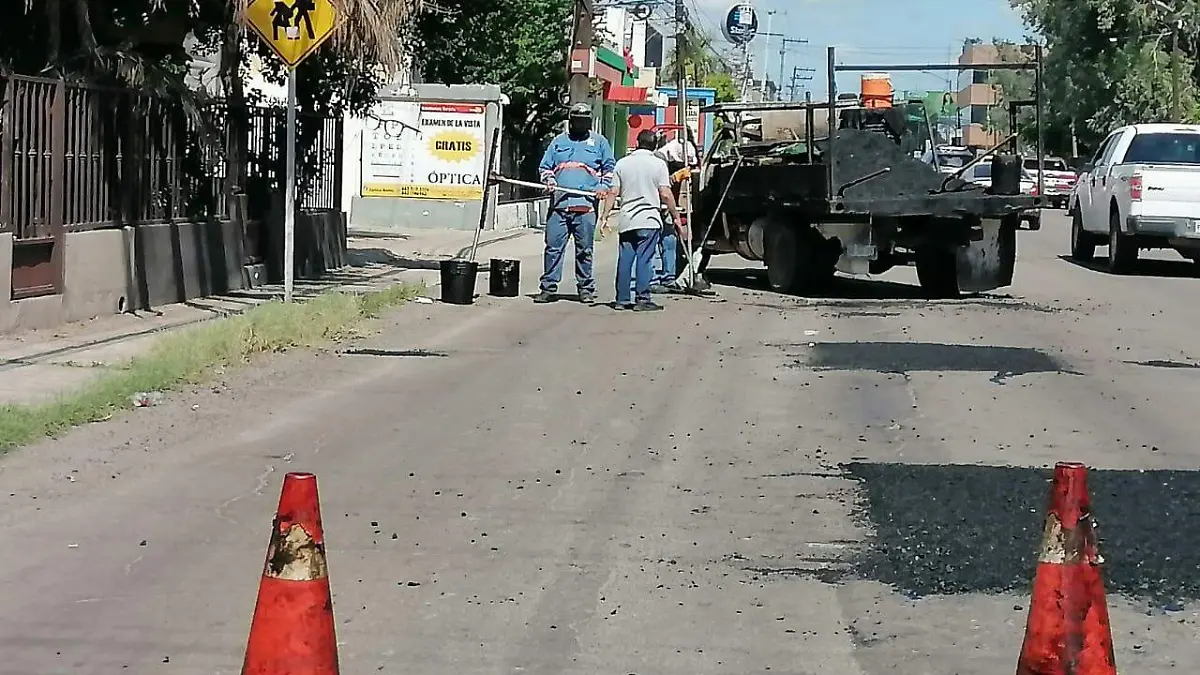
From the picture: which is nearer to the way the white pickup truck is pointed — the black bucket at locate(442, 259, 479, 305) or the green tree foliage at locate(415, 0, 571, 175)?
the green tree foliage

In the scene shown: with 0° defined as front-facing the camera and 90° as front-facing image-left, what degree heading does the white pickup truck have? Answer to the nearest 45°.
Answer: approximately 135°

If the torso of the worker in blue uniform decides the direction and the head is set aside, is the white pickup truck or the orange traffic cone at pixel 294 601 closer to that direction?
the orange traffic cone

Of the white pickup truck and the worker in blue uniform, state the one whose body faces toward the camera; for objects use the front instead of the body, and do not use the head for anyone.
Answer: the worker in blue uniform

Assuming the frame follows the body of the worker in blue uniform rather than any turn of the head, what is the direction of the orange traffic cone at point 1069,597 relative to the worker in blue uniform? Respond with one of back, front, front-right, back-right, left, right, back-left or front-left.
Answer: front

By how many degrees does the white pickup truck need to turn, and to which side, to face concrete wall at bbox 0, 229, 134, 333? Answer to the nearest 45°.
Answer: approximately 90° to its left

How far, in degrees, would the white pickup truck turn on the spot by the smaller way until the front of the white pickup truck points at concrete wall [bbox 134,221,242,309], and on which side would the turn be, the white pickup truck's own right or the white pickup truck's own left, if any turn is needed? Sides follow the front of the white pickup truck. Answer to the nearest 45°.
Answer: approximately 90° to the white pickup truck's own left

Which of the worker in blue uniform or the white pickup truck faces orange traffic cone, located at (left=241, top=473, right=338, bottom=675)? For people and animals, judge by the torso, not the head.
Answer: the worker in blue uniform

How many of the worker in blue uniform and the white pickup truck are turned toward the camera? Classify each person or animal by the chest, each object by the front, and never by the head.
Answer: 1

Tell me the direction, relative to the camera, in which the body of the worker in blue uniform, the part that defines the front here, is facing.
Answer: toward the camera

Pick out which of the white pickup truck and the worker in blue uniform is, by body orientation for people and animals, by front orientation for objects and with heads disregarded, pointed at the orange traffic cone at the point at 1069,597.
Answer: the worker in blue uniform

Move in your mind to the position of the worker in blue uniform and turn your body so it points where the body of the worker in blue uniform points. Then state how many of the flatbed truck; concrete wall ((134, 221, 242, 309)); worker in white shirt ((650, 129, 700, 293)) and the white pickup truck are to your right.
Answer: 1

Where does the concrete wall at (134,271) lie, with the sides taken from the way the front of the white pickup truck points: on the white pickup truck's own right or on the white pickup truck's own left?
on the white pickup truck's own left
